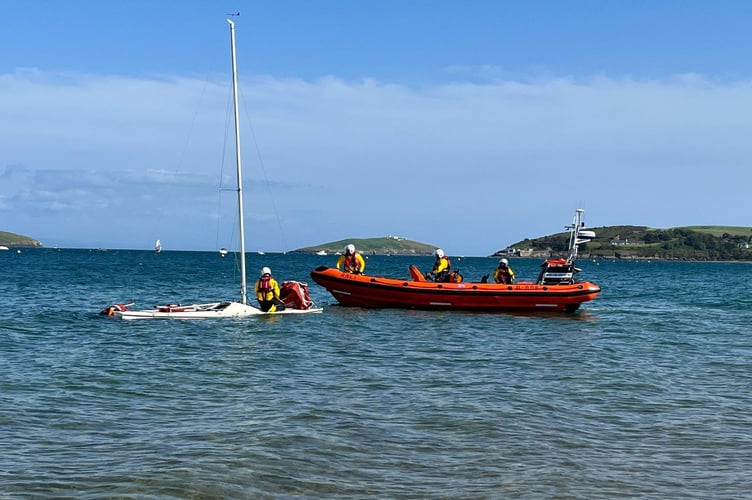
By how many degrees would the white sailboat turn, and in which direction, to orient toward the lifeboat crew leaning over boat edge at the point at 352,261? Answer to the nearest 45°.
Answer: approximately 45° to its left

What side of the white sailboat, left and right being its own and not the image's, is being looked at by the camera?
right

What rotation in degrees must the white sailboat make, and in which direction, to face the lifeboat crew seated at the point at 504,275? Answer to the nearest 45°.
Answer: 0° — it already faces them
